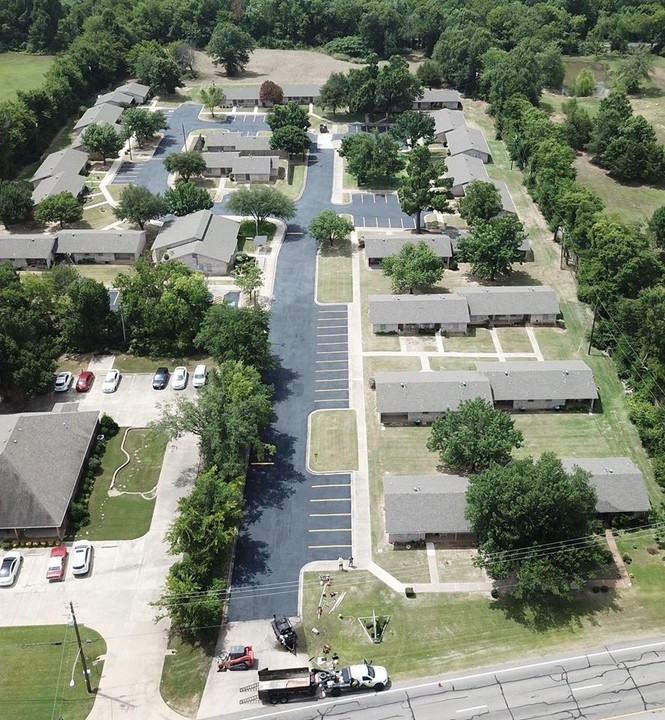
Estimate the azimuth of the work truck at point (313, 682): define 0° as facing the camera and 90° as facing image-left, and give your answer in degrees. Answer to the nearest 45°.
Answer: approximately 270°
